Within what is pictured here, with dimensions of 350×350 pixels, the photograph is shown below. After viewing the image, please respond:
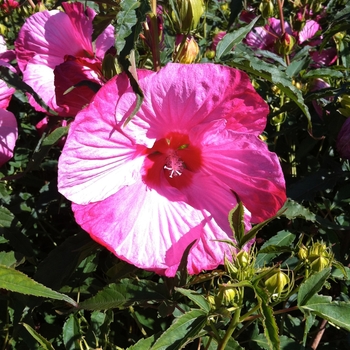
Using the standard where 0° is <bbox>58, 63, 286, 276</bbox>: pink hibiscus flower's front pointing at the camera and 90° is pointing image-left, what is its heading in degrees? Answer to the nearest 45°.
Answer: approximately 0°
